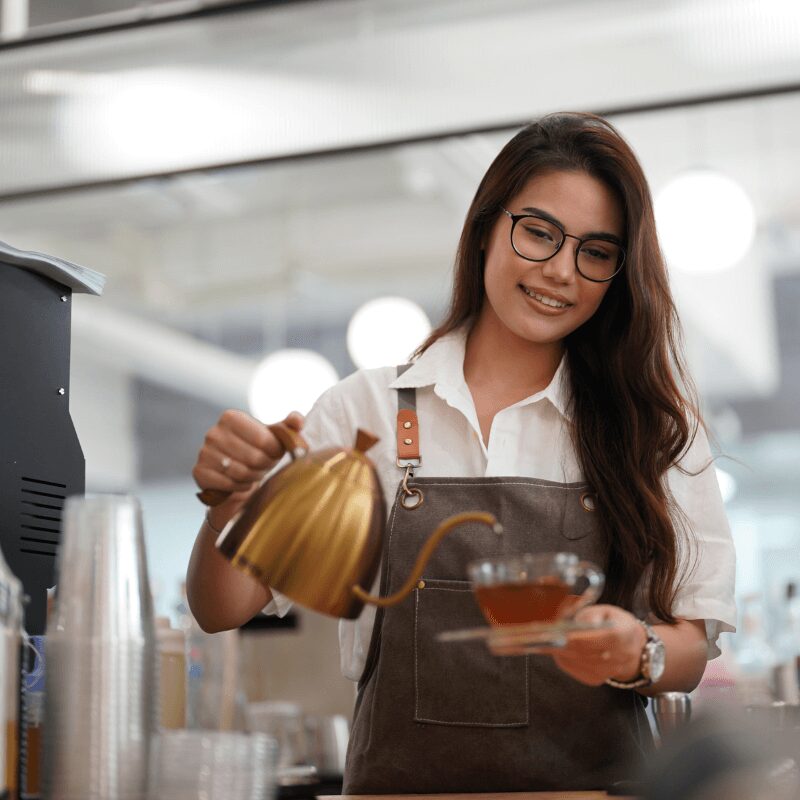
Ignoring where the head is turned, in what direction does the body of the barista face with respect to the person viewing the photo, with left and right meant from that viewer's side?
facing the viewer

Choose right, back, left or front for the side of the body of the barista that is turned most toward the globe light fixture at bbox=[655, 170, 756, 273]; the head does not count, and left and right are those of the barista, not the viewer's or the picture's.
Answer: back

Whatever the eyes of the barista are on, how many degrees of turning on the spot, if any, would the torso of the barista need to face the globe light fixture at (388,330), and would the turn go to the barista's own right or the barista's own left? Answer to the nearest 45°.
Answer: approximately 180°

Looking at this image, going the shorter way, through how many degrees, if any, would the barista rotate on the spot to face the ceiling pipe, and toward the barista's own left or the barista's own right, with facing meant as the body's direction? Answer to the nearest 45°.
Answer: approximately 180°

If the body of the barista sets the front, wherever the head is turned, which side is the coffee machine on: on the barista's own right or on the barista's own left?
on the barista's own right

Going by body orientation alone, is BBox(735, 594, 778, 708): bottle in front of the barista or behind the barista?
behind

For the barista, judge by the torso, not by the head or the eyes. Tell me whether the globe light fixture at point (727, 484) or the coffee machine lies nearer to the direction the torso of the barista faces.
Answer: the coffee machine

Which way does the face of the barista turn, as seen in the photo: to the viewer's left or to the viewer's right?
to the viewer's left

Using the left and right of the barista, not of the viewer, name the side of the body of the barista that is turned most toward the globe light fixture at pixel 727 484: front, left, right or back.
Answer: back

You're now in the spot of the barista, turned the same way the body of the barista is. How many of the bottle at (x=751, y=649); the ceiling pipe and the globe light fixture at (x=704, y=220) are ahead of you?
0

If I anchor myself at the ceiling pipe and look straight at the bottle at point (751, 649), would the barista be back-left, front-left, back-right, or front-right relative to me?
front-right

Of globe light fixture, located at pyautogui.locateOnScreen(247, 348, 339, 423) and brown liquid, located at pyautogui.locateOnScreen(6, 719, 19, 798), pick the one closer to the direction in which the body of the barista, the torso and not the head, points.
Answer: the brown liquid
